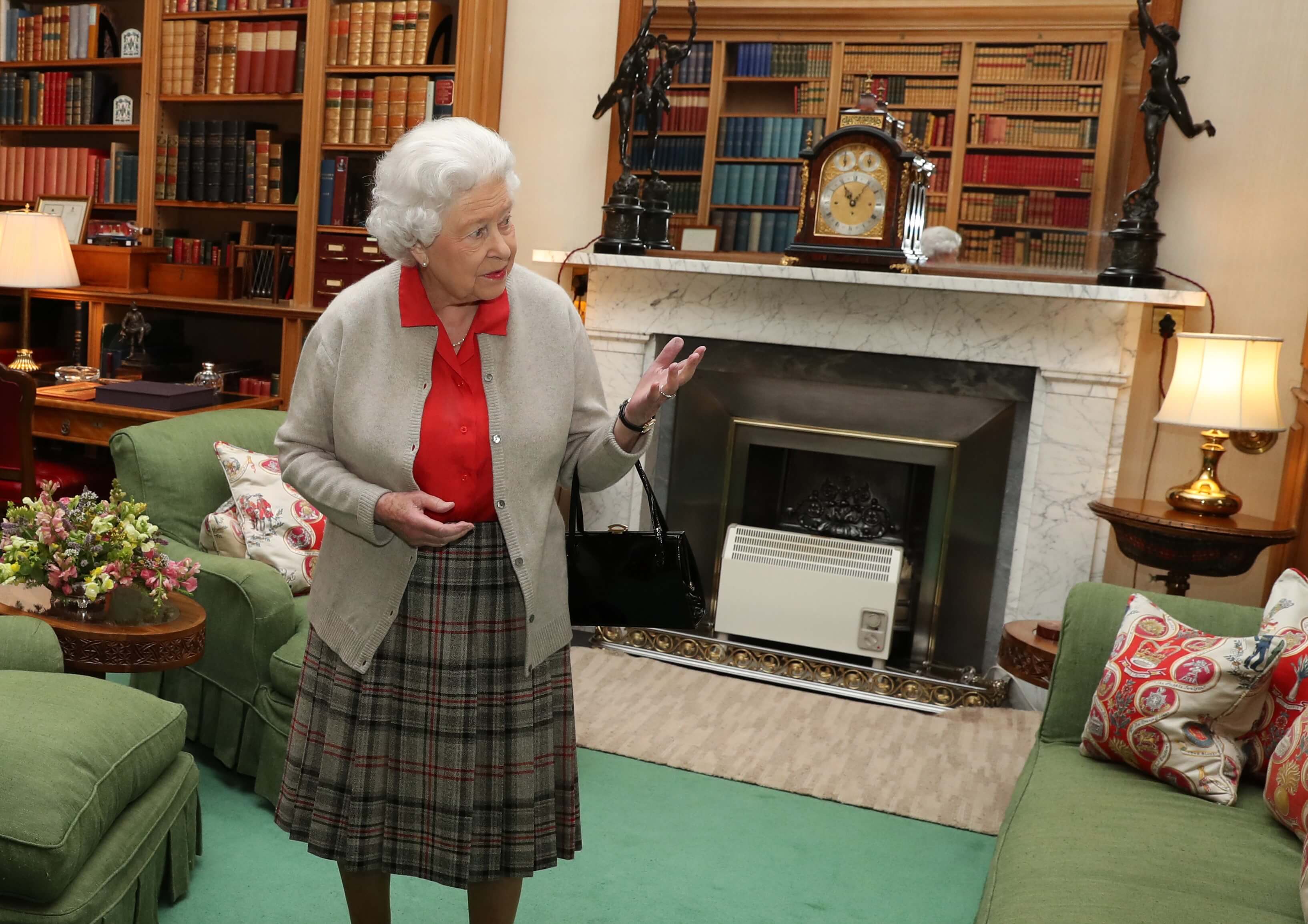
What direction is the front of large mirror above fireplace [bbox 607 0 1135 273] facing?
toward the camera

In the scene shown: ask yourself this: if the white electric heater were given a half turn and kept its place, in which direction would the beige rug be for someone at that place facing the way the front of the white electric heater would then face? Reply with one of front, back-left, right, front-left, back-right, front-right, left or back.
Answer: back

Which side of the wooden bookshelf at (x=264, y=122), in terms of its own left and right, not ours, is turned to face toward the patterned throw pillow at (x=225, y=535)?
front

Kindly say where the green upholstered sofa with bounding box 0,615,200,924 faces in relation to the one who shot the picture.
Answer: facing the viewer and to the right of the viewer

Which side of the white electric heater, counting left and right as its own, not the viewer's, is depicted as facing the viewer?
front

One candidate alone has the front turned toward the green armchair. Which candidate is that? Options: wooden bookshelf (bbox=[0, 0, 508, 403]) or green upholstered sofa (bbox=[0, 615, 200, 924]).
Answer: the wooden bookshelf

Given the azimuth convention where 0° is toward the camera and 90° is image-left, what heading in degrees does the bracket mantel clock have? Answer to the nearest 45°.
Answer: approximately 0°

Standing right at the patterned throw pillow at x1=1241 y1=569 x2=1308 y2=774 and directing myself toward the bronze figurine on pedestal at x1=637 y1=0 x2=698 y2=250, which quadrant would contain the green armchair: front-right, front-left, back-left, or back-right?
front-left

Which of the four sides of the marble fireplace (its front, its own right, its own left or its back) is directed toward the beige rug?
front
